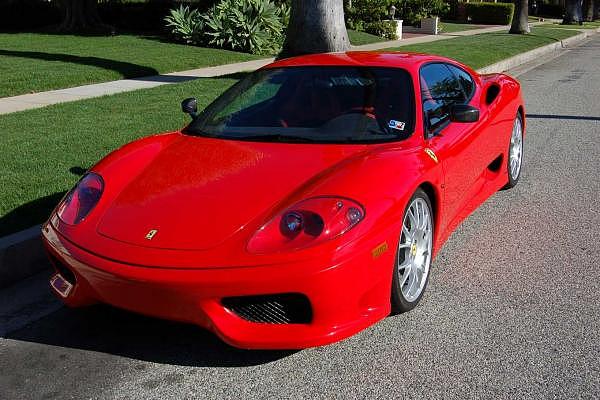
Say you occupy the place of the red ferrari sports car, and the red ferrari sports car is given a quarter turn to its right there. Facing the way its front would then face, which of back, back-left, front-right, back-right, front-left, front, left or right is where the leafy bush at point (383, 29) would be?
front-right

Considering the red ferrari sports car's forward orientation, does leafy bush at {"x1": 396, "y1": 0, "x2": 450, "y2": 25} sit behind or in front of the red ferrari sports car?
behind

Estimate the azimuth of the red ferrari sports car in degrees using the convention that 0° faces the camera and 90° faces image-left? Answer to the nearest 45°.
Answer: approximately 45°

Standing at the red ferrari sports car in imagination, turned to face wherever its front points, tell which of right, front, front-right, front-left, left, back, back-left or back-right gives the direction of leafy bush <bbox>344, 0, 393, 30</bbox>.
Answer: back-right

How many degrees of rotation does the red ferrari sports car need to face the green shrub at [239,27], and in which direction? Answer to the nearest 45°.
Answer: approximately 135° to its right

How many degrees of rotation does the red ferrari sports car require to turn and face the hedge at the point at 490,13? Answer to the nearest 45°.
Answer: approximately 135° to its right

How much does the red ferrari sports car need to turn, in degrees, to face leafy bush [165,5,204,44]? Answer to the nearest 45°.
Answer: approximately 135° to its right
